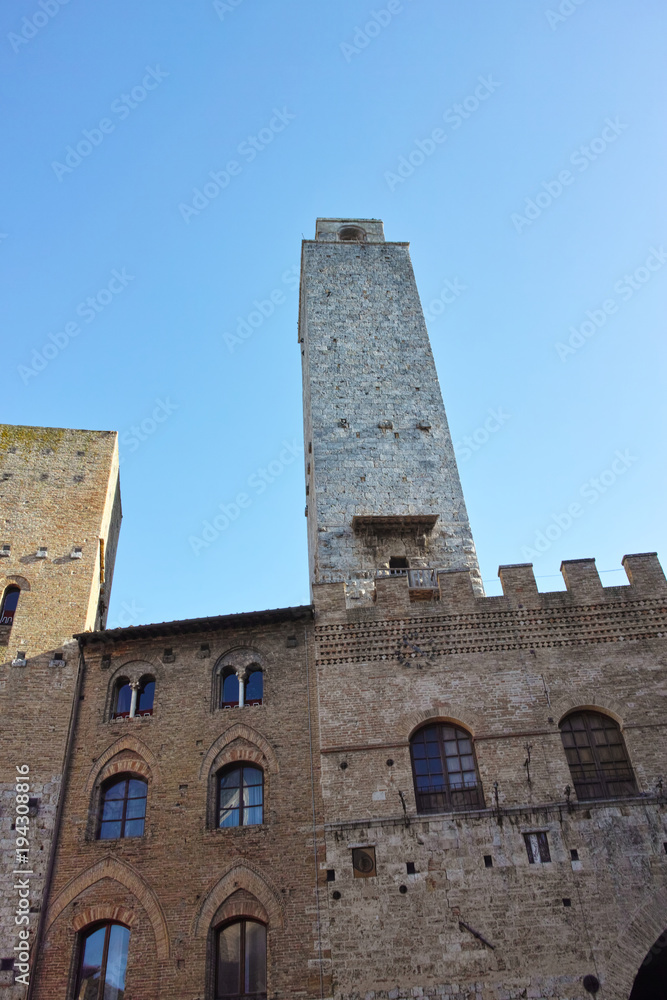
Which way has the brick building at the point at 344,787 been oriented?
toward the camera
